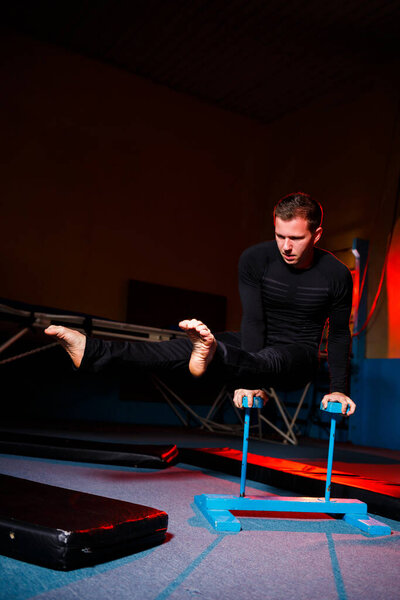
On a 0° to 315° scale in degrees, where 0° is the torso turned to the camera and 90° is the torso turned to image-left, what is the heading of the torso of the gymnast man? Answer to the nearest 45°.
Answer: approximately 45°

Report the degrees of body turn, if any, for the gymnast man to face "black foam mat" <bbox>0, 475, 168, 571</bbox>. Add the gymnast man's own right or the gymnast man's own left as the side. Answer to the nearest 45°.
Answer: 0° — they already face it

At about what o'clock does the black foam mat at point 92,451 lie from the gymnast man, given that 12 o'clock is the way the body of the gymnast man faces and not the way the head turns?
The black foam mat is roughly at 3 o'clock from the gymnast man.
